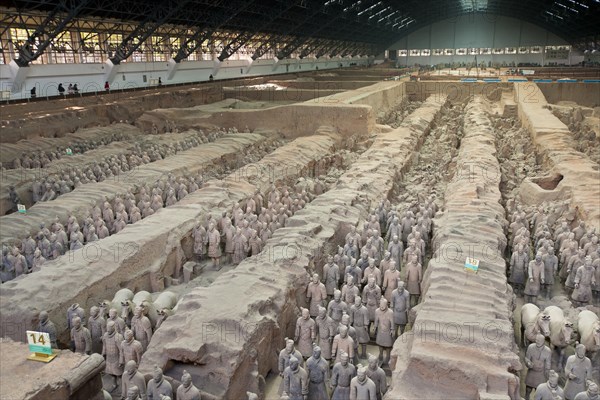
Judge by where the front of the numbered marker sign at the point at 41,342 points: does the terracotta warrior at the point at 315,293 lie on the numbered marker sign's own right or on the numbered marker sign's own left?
on the numbered marker sign's own left

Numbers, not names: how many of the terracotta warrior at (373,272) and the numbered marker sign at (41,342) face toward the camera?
2

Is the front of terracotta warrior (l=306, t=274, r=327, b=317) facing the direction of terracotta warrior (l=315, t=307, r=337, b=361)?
yes

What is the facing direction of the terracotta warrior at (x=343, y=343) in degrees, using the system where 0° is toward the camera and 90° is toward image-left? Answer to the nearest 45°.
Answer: approximately 0°

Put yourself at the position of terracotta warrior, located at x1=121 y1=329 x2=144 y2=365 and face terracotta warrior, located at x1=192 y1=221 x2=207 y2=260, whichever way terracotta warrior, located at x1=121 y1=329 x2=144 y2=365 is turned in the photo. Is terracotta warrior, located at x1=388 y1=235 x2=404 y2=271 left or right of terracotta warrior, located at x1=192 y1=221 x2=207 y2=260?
right

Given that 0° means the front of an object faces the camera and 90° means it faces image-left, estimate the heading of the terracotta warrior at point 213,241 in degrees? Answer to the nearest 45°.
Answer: approximately 45°

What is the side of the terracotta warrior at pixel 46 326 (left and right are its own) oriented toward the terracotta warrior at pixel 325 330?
left

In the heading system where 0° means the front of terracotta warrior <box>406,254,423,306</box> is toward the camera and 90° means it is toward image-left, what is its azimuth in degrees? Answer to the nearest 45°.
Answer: approximately 0°

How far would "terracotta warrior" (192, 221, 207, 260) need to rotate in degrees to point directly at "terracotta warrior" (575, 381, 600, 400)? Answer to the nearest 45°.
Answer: approximately 90° to its left

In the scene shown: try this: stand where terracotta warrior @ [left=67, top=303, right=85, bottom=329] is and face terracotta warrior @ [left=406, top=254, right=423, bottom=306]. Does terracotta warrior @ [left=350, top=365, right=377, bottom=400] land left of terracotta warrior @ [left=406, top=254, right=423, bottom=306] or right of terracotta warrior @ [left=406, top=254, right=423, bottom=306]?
right

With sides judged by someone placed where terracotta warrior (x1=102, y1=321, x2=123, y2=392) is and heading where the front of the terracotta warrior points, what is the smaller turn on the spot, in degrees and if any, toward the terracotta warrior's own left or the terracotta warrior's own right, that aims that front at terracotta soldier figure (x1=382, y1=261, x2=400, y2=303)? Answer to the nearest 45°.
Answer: approximately 135° to the terracotta warrior's own left
